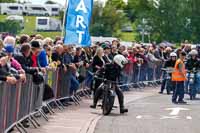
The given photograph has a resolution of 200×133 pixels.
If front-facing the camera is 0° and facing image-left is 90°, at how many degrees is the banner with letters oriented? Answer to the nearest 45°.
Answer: approximately 0°

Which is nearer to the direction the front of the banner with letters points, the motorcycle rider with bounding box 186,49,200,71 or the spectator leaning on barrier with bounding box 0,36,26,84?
the spectator leaning on barrier

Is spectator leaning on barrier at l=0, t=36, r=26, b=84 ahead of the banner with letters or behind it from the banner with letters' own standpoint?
ahead

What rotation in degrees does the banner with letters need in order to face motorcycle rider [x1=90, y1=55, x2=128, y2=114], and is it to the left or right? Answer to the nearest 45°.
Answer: approximately 45° to its left

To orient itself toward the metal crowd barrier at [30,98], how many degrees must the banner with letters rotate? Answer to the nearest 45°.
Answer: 0° — it already faces it

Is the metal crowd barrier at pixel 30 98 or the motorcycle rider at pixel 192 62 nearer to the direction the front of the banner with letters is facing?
the metal crowd barrier
